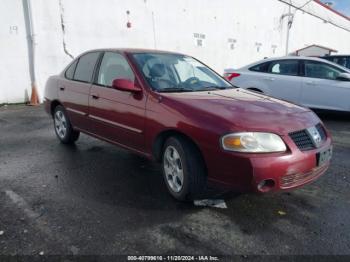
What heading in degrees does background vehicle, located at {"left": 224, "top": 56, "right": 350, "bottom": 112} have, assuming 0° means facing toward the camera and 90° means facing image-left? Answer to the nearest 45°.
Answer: approximately 270°

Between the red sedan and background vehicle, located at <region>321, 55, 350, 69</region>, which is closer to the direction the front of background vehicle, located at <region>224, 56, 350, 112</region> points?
the background vehicle

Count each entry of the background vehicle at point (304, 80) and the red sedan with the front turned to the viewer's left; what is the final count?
0

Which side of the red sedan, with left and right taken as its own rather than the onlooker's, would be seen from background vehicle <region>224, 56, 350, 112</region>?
left

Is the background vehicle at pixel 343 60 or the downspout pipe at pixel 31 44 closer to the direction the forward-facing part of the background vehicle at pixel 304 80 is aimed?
the background vehicle

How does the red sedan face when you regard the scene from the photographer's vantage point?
facing the viewer and to the right of the viewer

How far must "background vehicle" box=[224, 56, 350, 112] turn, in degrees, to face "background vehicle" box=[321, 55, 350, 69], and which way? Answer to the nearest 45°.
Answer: approximately 45° to its left

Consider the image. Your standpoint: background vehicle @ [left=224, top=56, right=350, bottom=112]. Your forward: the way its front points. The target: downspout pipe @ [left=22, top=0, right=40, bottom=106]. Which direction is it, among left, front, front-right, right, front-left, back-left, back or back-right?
back

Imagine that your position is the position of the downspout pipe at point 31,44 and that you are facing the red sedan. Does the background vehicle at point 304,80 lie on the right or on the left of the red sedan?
left
